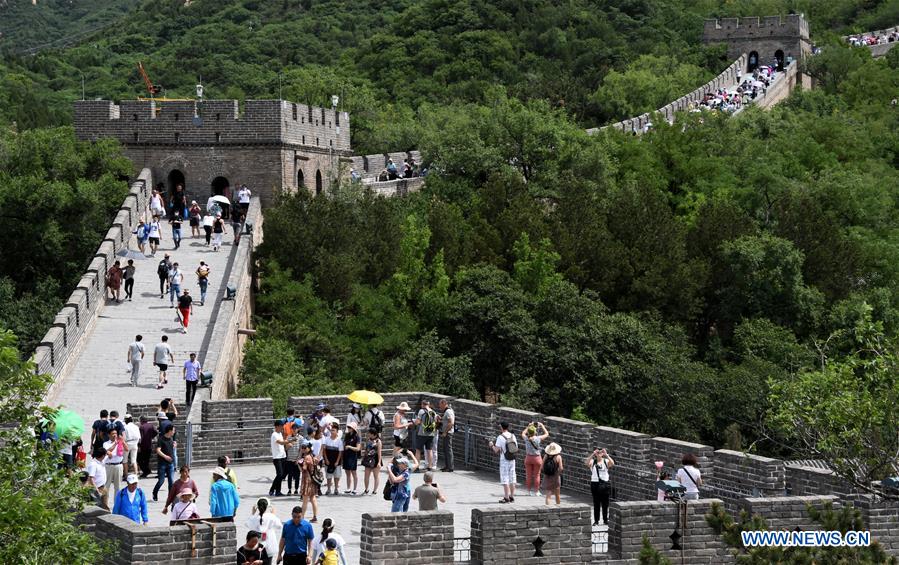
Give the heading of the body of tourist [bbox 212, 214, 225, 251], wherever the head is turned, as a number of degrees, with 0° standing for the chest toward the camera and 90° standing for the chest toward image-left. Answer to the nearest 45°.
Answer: approximately 0°

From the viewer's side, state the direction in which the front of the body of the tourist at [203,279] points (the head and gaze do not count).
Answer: away from the camera

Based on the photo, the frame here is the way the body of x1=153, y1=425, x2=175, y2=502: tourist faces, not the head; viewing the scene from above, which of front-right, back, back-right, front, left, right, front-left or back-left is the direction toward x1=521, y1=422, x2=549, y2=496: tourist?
front-left
